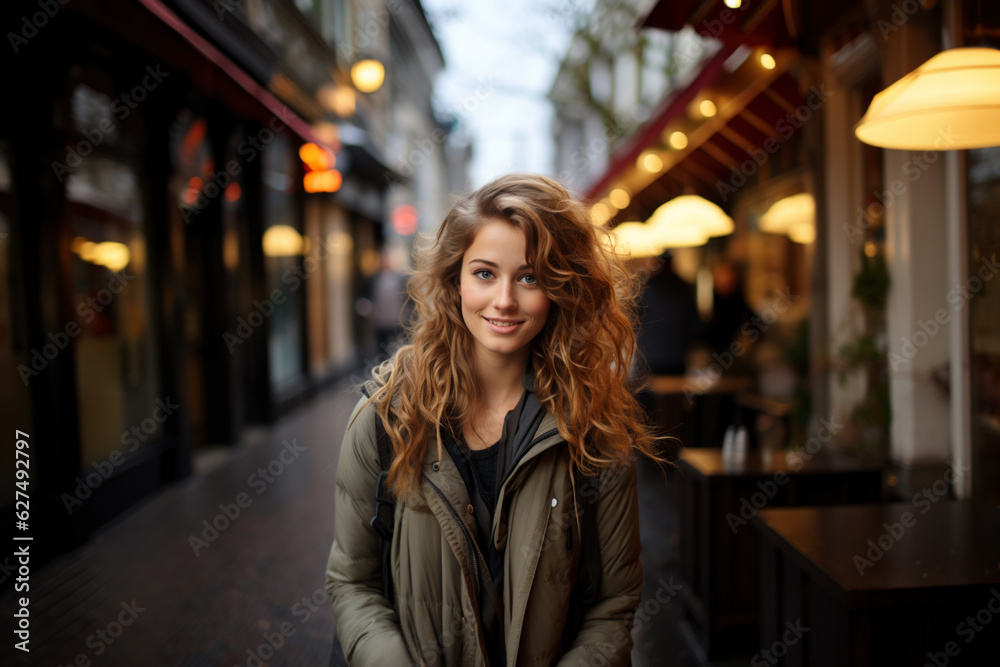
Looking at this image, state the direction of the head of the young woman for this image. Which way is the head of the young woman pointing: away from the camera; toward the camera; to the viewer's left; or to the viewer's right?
toward the camera

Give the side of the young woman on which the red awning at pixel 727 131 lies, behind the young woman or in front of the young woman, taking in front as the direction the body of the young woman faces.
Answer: behind

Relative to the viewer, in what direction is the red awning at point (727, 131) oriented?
to the viewer's left

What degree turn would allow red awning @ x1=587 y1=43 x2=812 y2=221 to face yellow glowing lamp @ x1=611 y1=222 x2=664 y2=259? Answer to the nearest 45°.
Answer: approximately 45° to its right

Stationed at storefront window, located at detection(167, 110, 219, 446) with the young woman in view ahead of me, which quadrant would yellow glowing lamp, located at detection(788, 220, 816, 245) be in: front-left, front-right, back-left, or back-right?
front-left

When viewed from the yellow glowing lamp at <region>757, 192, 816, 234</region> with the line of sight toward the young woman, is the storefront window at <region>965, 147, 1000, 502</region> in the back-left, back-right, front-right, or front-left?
front-left

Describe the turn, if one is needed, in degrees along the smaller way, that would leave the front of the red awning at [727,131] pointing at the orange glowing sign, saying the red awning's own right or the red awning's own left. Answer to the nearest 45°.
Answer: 0° — it already faces it

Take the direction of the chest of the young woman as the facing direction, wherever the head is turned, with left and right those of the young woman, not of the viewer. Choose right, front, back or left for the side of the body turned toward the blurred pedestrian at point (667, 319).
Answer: back

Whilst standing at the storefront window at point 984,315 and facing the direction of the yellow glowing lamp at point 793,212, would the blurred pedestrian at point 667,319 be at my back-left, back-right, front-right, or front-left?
front-left

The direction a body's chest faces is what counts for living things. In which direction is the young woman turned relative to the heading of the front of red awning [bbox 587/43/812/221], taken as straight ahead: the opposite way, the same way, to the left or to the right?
to the left

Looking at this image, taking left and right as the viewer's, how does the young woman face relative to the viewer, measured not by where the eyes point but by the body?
facing the viewer

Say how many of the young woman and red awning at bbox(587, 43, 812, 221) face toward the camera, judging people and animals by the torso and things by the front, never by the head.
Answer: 1

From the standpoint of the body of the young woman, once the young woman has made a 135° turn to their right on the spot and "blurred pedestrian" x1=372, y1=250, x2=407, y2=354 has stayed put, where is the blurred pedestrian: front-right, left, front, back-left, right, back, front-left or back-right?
front-right
